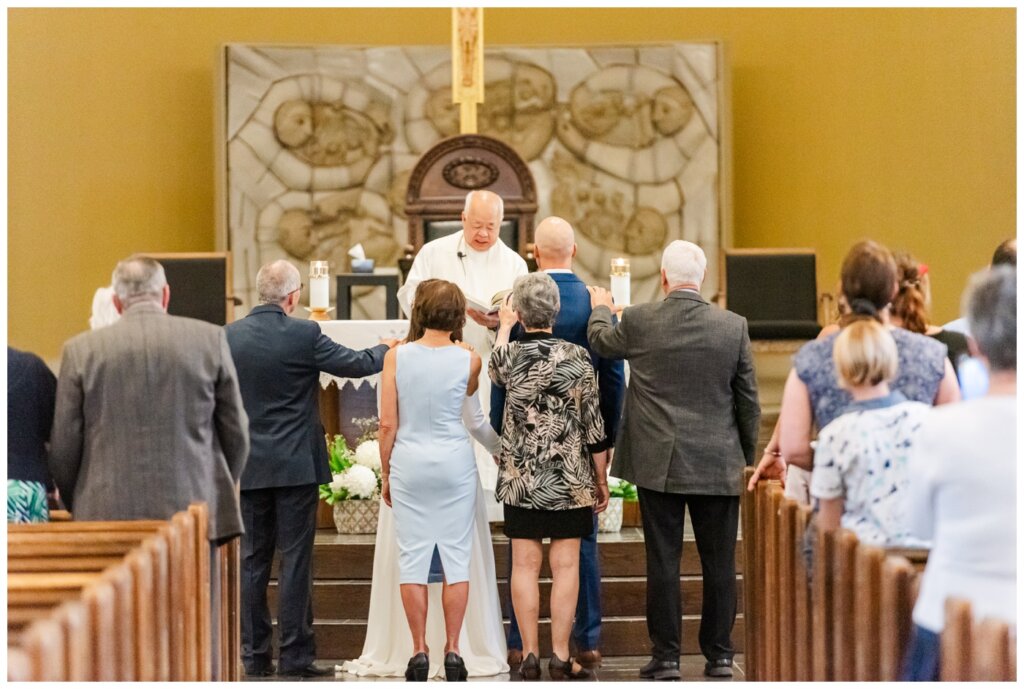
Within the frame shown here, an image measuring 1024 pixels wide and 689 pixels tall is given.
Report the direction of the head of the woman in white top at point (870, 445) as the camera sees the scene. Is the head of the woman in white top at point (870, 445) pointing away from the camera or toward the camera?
away from the camera

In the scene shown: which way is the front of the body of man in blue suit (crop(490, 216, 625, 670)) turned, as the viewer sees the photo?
away from the camera

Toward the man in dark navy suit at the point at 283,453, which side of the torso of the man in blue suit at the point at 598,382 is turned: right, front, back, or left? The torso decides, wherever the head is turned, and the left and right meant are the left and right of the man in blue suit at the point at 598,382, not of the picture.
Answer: left

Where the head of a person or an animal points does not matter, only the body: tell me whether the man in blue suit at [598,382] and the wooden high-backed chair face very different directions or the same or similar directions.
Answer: very different directions

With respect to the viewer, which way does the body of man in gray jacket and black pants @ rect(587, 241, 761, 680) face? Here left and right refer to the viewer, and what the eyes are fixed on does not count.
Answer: facing away from the viewer

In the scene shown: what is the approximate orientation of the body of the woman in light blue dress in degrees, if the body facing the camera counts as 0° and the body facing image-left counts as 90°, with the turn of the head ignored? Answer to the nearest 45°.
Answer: approximately 180°

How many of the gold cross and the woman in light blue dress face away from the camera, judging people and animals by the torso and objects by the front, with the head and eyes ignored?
1

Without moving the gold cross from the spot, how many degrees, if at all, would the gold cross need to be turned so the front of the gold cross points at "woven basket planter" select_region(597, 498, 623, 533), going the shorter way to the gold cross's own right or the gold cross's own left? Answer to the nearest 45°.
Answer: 0° — it already faces it

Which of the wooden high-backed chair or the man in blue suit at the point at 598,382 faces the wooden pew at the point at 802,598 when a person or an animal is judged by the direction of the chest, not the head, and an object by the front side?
the wooden high-backed chair

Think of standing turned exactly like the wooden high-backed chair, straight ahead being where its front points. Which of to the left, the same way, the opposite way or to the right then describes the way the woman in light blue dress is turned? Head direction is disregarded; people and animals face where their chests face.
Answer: the opposite way

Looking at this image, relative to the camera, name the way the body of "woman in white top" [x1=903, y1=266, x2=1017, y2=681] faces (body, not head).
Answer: away from the camera
